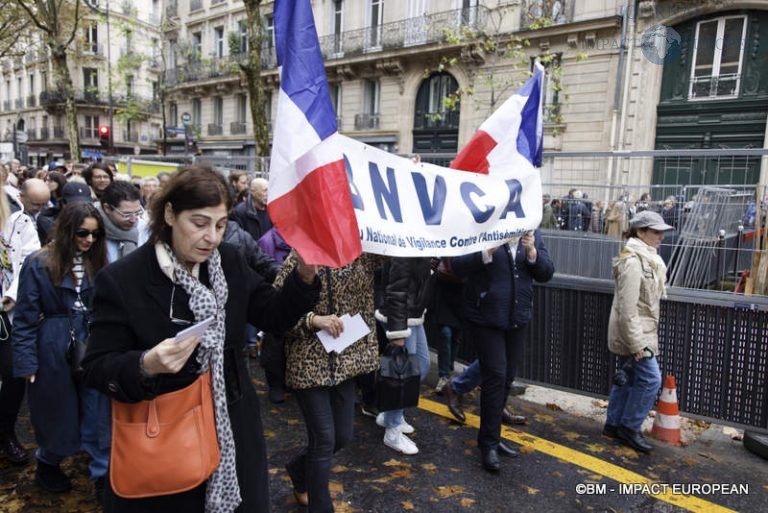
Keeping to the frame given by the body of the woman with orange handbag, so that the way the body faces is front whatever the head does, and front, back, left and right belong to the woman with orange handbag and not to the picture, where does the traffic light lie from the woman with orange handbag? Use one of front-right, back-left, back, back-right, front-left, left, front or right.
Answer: back-left

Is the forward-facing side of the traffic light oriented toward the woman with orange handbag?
yes

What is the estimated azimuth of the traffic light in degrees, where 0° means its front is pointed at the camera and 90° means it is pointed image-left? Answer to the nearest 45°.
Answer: approximately 0°

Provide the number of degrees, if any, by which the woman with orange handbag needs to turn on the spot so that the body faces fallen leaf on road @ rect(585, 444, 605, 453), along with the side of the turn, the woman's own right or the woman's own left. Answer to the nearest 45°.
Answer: approximately 90° to the woman's own left

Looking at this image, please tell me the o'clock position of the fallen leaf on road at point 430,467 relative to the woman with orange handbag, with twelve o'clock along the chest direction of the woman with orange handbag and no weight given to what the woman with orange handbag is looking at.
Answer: The fallen leaf on road is roughly at 9 o'clock from the woman with orange handbag.

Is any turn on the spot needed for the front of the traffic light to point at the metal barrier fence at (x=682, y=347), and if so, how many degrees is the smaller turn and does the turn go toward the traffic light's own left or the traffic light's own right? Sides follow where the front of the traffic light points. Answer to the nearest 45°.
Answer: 0° — it already faces it

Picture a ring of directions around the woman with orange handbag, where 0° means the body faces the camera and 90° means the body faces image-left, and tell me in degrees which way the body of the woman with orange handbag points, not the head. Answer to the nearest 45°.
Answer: approximately 315°
